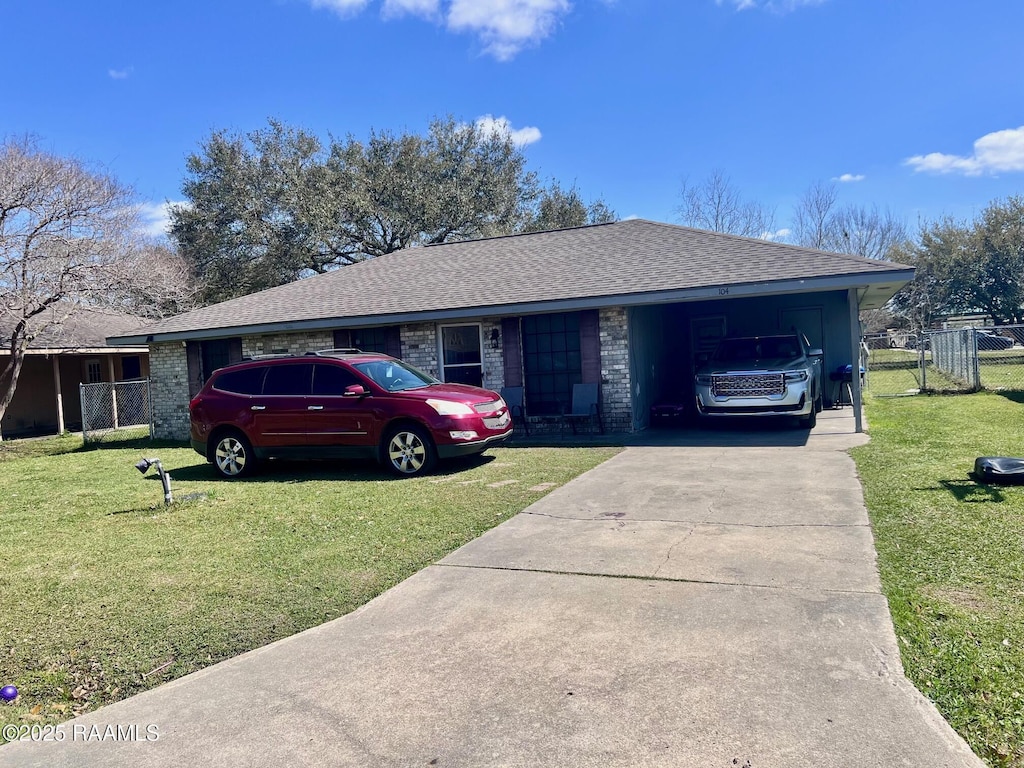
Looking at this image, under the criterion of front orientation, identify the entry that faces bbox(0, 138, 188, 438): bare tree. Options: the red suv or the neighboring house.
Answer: the neighboring house

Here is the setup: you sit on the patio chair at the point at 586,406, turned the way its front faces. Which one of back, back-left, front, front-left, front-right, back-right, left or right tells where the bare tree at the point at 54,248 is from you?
front-right

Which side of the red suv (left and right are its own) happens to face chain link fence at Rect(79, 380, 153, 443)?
back

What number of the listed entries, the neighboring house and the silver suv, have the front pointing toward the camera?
2

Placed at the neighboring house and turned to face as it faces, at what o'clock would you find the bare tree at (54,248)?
The bare tree is roughly at 12 o'clock from the neighboring house.

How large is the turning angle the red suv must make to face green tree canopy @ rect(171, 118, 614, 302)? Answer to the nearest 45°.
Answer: approximately 135° to its left

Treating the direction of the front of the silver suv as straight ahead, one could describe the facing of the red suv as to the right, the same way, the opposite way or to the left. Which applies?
to the left

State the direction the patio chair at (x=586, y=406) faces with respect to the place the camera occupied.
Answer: facing the viewer and to the left of the viewer

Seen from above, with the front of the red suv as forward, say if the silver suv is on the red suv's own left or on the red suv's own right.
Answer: on the red suv's own left

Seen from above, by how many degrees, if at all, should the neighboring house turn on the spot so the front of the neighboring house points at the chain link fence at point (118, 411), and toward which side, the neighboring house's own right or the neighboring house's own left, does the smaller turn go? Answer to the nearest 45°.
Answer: approximately 45° to the neighboring house's own left

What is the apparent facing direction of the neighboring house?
toward the camera

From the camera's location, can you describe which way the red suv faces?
facing the viewer and to the right of the viewer

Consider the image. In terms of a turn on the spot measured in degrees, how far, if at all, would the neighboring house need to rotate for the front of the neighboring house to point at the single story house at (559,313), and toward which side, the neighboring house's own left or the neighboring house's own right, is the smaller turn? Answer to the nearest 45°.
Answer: approximately 45° to the neighboring house's own left

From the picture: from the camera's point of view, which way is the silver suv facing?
toward the camera
